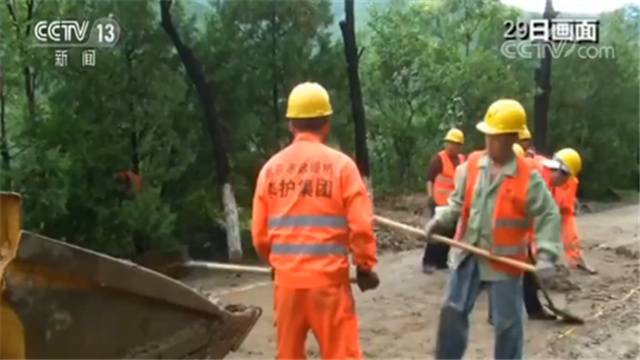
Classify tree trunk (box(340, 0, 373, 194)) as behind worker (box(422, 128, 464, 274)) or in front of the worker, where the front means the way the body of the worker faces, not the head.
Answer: behind

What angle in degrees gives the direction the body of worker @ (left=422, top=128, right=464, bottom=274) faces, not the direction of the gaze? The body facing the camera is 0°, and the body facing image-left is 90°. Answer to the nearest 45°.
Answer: approximately 315°

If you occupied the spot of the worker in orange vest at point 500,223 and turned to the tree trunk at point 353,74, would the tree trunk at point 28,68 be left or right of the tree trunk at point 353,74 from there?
left

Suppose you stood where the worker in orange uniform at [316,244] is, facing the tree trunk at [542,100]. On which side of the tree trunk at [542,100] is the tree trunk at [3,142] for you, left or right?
left
